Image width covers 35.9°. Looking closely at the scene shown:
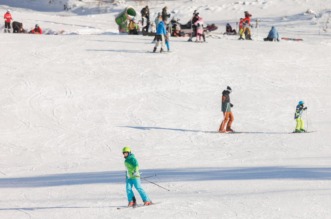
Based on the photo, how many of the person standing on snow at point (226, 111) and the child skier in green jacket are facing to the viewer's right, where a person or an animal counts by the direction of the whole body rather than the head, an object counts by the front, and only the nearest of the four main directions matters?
1

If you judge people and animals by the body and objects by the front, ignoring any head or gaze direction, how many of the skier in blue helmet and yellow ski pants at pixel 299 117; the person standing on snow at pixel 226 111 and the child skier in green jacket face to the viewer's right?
2

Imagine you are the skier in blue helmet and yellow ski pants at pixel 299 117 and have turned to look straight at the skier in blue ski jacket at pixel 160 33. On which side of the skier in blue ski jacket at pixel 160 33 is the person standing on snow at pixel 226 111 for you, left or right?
left

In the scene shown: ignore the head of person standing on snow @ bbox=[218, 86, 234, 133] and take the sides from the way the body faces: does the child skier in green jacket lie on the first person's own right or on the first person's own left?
on the first person's own right

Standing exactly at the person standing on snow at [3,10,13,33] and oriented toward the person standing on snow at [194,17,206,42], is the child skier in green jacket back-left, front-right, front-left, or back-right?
front-right

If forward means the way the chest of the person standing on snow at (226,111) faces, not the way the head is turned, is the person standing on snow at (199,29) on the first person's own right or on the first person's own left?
on the first person's own left

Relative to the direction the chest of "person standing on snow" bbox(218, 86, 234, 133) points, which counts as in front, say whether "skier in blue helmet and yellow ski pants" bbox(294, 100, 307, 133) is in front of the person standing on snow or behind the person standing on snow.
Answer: in front

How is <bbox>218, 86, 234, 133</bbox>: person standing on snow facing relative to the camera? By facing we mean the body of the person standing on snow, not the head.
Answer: to the viewer's right
